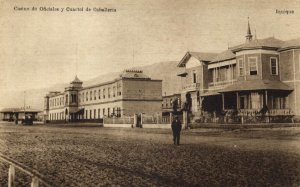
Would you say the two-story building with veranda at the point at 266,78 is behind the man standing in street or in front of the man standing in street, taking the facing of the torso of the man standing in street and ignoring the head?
behind

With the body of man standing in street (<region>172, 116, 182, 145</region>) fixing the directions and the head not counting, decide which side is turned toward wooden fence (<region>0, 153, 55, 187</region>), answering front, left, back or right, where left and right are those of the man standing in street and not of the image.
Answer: front

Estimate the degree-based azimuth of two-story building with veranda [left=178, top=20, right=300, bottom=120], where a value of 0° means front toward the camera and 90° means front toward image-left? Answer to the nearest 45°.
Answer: approximately 45°

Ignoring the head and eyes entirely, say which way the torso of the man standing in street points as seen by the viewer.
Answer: toward the camera

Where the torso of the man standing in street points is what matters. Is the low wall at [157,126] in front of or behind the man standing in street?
behind

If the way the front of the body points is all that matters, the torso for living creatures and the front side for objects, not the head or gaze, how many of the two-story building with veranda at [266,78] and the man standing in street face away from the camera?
0

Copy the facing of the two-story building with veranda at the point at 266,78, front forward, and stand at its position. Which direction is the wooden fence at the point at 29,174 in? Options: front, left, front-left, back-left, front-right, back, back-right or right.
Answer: front-left

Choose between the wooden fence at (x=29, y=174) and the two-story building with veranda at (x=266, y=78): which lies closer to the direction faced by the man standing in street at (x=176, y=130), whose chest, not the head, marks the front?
the wooden fence
